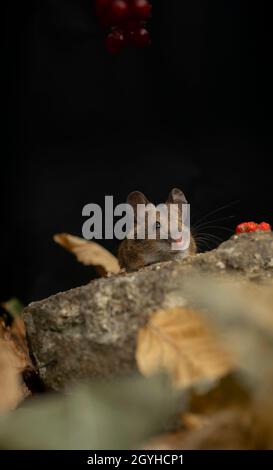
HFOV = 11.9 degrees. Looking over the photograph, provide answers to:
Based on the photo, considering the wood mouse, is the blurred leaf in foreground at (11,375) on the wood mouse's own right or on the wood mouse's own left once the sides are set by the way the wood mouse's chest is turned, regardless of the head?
on the wood mouse's own right

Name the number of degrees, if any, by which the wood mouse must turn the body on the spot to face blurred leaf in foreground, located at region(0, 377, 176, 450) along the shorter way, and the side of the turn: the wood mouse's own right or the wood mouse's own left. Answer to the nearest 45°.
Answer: approximately 45° to the wood mouse's own right

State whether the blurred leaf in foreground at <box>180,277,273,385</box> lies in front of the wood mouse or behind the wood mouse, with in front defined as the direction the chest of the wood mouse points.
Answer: in front

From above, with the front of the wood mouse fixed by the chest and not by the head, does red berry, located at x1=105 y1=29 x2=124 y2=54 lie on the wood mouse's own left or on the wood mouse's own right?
on the wood mouse's own right

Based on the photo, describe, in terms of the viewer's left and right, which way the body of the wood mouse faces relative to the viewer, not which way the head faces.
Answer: facing the viewer and to the right of the viewer
